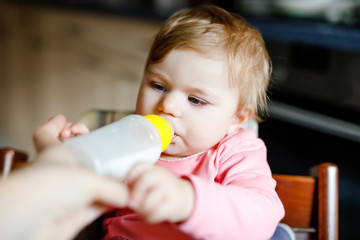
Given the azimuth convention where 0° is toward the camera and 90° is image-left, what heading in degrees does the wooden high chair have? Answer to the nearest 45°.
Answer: approximately 0°

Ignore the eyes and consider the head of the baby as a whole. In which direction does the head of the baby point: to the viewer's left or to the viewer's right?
to the viewer's left

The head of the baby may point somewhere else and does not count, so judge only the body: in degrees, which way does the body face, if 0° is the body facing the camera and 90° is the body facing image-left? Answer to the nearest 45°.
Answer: approximately 45°
